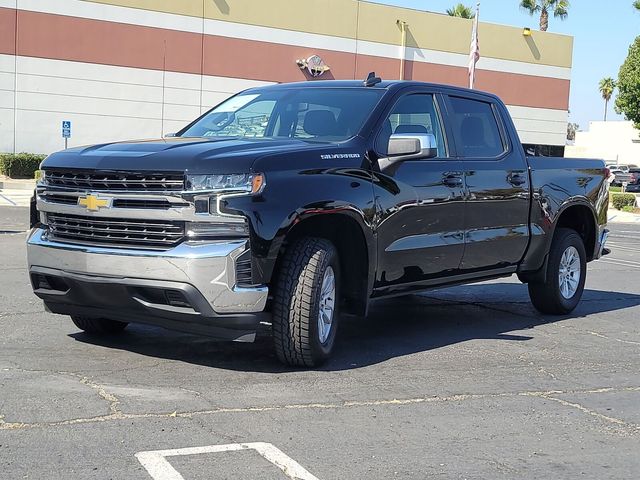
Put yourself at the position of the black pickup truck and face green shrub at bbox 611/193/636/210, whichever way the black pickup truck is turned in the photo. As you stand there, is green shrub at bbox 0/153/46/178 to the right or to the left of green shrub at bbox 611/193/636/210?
left

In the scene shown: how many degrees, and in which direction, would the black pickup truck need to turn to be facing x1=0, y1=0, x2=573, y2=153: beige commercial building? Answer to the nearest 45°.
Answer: approximately 135° to its right

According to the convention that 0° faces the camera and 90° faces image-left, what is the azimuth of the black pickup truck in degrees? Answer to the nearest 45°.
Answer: approximately 45°

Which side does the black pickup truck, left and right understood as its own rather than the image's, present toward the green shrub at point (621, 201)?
back

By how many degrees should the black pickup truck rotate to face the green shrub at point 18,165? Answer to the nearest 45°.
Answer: approximately 135° to its right

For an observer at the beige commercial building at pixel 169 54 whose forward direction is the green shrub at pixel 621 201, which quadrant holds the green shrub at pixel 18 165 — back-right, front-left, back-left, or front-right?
back-right
